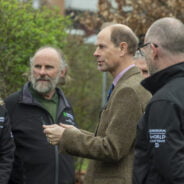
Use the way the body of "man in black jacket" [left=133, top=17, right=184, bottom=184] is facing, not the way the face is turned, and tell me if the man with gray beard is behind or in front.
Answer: in front

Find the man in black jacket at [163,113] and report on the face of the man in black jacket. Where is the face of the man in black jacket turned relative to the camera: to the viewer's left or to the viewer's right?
to the viewer's left

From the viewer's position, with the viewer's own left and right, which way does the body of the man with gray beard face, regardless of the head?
facing the viewer and to the right of the viewer

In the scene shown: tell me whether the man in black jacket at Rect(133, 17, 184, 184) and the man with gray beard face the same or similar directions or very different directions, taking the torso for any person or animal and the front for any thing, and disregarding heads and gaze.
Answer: very different directions

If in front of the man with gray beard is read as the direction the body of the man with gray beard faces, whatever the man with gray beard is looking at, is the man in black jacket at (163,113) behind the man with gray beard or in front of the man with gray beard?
in front

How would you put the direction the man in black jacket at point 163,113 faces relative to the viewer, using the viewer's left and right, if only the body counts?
facing away from the viewer and to the left of the viewer

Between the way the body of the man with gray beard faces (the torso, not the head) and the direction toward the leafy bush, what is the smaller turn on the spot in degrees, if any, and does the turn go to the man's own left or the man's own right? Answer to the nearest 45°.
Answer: approximately 135° to the man's own left

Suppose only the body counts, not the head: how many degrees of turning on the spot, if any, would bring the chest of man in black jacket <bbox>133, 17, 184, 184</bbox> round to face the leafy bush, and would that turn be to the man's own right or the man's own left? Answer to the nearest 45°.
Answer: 0° — they already face it

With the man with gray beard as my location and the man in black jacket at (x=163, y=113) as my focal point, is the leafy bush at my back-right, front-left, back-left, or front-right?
back-left
